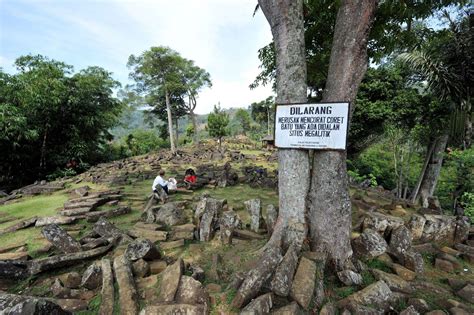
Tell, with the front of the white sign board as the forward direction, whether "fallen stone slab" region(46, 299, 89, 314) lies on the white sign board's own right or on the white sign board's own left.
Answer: on the white sign board's own right

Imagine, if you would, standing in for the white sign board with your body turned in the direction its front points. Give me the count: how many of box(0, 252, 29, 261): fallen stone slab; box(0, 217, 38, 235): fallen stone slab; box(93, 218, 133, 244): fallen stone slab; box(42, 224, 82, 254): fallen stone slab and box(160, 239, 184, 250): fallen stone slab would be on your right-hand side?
5

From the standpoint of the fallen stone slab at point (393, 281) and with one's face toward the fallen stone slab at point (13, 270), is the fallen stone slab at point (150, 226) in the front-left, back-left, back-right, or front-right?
front-right

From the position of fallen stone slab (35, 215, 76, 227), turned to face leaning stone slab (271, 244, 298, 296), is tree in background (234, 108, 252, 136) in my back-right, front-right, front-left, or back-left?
back-left

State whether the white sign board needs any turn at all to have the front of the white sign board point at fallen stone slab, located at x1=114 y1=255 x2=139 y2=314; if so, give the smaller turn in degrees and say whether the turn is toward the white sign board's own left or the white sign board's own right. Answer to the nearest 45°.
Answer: approximately 45° to the white sign board's own right

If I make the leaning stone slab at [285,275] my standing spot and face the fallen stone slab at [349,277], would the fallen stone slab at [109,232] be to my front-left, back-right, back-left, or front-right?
back-left

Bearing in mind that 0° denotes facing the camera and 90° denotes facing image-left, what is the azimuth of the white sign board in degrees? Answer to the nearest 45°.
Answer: approximately 0°

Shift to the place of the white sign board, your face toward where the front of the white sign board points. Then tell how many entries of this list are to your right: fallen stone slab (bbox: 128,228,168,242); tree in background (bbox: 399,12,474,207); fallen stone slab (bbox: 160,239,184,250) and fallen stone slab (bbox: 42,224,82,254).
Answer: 3

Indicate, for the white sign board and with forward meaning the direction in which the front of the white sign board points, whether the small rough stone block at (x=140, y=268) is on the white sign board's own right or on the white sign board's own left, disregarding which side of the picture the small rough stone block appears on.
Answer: on the white sign board's own right

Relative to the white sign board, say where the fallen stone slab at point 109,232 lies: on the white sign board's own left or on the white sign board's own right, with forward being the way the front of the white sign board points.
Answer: on the white sign board's own right

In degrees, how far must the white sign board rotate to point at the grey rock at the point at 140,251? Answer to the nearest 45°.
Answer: approximately 90° to its right

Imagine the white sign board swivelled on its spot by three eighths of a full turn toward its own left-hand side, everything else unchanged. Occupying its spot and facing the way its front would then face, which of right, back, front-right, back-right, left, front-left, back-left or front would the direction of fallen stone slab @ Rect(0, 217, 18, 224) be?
back-left

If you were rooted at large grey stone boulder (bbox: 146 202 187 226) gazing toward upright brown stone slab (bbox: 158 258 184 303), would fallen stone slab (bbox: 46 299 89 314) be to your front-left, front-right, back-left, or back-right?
front-right

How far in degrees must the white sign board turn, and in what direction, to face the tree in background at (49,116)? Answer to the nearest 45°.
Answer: approximately 135° to its right
